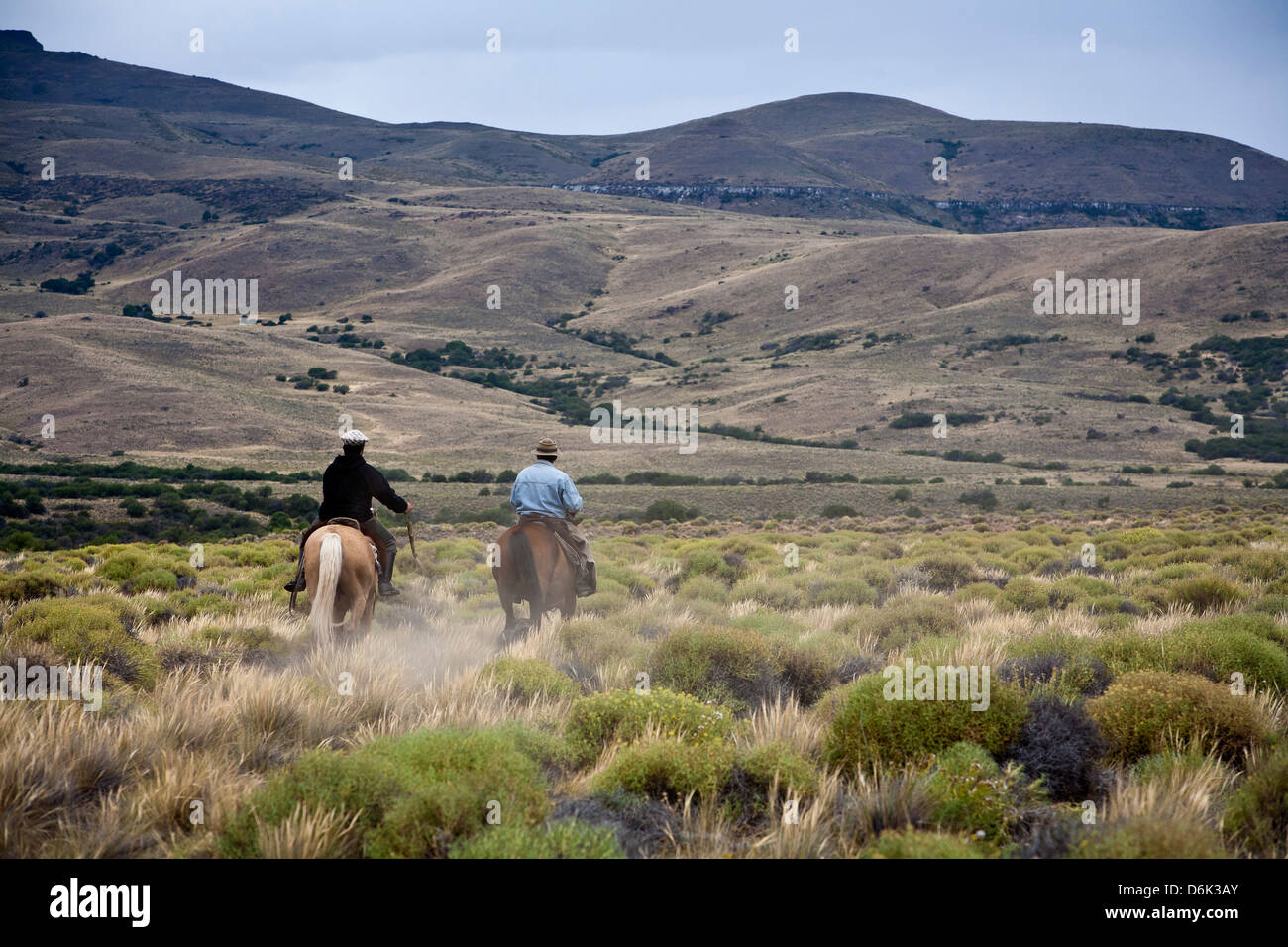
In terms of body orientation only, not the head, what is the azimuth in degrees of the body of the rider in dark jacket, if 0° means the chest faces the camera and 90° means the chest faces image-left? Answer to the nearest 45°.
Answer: approximately 180°

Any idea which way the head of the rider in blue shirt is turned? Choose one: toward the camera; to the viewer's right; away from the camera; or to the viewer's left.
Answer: away from the camera

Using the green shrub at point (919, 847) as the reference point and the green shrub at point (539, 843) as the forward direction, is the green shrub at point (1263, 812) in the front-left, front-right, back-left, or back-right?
back-right

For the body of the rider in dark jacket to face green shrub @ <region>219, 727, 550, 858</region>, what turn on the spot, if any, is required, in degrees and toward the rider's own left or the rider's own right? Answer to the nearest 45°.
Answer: approximately 180°

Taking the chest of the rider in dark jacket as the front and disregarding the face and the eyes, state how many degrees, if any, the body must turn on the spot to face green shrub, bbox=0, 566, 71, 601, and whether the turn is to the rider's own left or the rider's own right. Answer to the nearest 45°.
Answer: approximately 45° to the rider's own left

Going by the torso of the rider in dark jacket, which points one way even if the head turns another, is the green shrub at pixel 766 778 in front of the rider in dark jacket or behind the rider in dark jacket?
behind

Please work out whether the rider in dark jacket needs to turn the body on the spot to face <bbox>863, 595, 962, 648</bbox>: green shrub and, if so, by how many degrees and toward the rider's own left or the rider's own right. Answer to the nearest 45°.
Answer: approximately 90° to the rider's own right

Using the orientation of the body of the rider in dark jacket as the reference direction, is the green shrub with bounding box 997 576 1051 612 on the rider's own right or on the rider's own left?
on the rider's own right
